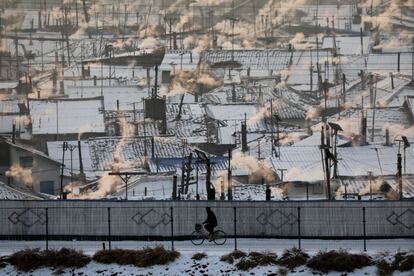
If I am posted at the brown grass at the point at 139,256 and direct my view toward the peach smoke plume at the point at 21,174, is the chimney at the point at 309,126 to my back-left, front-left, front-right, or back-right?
front-right

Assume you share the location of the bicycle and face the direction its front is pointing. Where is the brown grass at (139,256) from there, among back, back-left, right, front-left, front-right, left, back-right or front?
front-left

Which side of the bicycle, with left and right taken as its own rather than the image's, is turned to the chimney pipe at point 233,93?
right

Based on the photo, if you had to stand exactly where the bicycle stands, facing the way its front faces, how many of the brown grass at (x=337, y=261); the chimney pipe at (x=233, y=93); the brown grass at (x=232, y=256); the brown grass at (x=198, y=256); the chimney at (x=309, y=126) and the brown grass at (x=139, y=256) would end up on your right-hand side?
2

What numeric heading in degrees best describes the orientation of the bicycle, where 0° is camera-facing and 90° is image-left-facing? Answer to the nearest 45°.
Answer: approximately 90°

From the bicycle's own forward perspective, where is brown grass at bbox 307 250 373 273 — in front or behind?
behind

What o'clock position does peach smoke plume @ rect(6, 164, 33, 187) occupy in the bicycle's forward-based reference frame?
The peach smoke plume is roughly at 2 o'clock from the bicycle.

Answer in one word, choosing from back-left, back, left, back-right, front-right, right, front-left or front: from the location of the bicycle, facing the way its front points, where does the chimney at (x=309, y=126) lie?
right

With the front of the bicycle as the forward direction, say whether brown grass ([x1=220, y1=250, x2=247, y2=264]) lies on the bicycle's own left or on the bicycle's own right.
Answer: on the bicycle's own left

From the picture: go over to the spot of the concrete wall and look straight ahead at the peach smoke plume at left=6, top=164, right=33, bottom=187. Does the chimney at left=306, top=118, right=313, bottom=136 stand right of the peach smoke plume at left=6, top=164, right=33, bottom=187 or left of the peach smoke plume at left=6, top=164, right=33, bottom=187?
right
